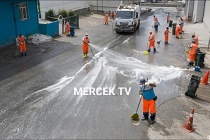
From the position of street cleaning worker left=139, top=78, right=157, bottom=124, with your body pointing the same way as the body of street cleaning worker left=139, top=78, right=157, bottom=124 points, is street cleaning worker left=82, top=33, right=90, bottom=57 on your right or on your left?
on your right

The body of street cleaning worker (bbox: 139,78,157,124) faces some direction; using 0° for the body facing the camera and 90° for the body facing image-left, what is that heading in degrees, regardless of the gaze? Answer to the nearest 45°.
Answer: approximately 45°

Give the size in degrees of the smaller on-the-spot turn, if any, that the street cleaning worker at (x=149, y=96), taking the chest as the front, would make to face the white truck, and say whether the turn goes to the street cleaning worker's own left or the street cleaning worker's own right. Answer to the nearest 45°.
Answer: approximately 135° to the street cleaning worker's own right

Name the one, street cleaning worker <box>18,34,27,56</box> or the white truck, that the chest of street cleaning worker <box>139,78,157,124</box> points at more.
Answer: the street cleaning worker

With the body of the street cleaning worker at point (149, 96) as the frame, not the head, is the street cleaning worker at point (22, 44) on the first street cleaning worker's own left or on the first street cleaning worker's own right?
on the first street cleaning worker's own right
